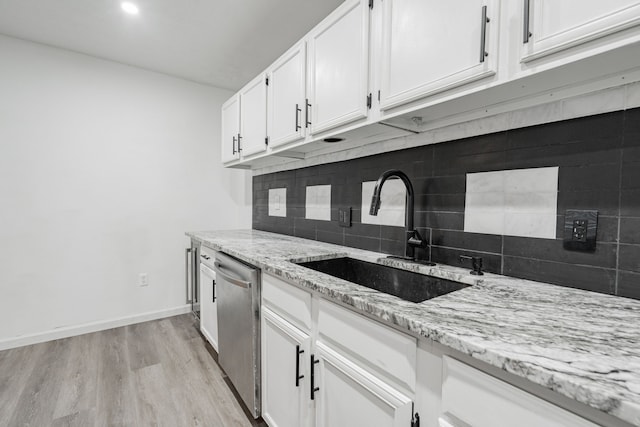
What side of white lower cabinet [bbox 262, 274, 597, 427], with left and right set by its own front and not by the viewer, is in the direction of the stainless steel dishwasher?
right

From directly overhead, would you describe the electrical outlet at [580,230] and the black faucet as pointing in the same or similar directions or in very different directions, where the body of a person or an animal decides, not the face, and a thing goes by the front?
same or similar directions

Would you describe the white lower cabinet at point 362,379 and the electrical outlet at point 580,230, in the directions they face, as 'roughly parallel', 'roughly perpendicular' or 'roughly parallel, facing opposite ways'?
roughly parallel

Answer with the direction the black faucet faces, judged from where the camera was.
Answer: facing the viewer and to the left of the viewer

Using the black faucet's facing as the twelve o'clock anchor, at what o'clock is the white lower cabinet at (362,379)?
The white lower cabinet is roughly at 11 o'clock from the black faucet.

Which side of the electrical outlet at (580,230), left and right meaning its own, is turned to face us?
front

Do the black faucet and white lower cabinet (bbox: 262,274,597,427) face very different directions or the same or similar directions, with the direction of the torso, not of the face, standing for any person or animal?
same or similar directions

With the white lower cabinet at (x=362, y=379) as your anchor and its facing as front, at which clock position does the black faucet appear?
The black faucet is roughly at 5 o'clock from the white lower cabinet.

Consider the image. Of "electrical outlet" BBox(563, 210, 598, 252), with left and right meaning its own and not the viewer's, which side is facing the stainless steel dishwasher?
right

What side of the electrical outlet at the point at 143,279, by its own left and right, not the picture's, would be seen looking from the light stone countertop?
front

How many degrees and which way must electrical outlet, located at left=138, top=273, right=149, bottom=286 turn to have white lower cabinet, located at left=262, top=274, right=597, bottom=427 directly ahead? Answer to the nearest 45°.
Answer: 0° — it already faces it

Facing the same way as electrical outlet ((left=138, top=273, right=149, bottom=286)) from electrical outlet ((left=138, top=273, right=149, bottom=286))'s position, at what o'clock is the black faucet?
The black faucet is roughly at 11 o'clock from the electrical outlet.

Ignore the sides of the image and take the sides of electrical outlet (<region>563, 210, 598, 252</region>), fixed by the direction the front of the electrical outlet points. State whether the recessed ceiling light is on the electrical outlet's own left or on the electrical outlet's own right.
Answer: on the electrical outlet's own right
